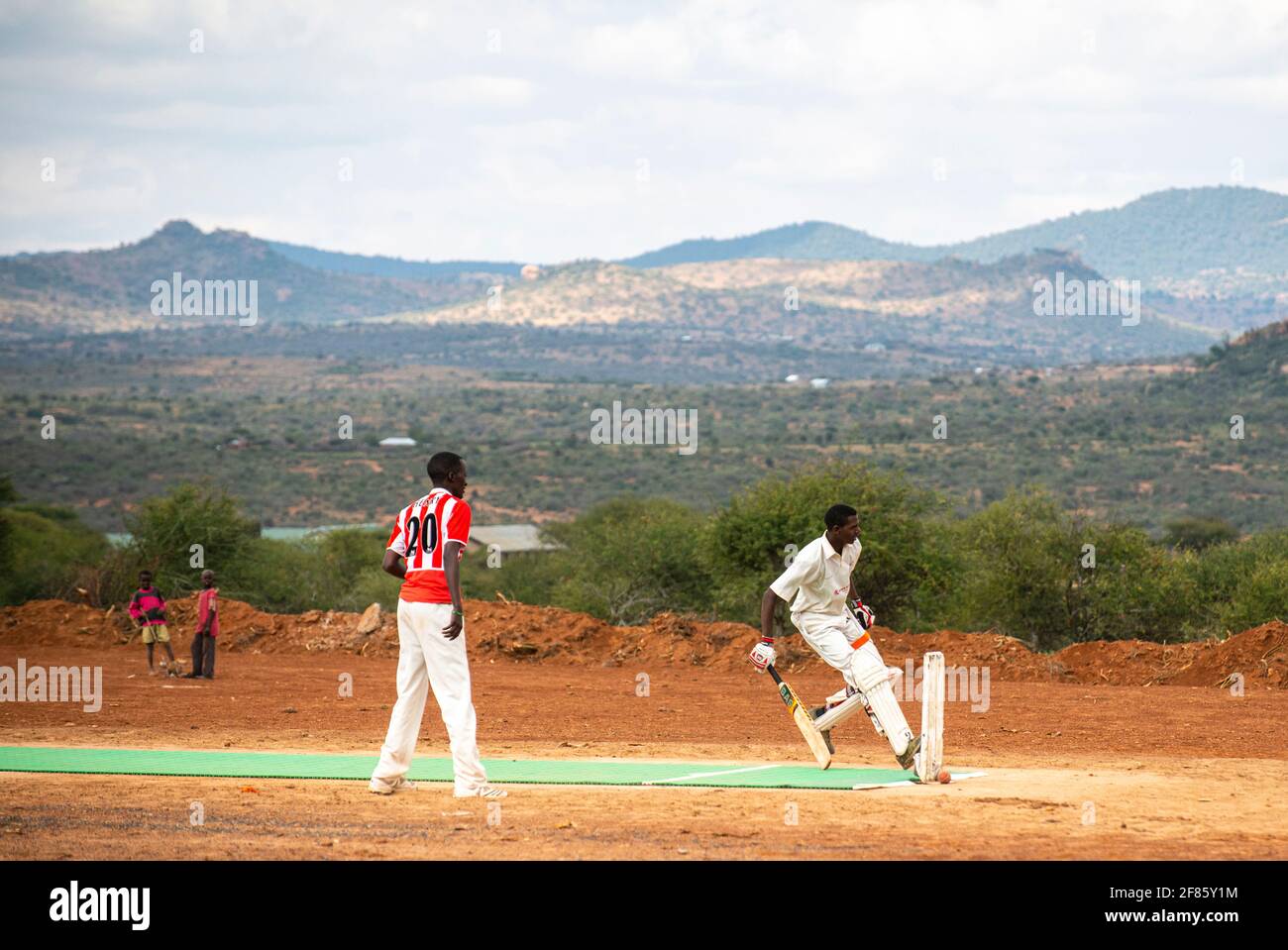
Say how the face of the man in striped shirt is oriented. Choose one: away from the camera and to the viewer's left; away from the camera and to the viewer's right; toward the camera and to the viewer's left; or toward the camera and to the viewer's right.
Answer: away from the camera and to the viewer's right

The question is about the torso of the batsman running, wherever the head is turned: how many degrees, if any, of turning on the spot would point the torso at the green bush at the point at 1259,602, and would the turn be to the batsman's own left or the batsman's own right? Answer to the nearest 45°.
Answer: approximately 135° to the batsman's own left

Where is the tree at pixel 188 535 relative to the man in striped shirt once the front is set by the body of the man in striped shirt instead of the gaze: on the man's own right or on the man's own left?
on the man's own left

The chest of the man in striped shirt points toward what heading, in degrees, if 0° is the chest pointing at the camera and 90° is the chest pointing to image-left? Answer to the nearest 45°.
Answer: approximately 225°
